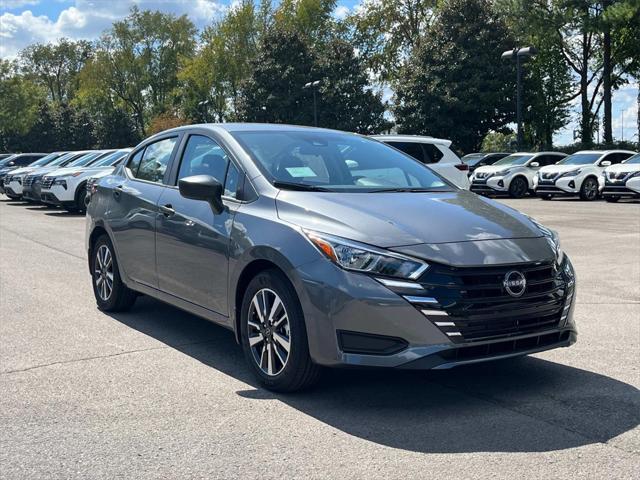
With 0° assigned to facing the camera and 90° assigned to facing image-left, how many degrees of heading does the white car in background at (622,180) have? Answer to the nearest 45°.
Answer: approximately 45°

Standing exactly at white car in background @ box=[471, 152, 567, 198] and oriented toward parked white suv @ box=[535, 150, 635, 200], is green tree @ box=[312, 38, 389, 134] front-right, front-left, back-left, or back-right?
back-left

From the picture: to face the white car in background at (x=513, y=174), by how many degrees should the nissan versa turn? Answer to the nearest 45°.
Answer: approximately 135° to its left

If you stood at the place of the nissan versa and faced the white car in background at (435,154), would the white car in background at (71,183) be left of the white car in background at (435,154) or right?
left

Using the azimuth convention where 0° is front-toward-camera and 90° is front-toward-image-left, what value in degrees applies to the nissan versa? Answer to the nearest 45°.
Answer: approximately 315°

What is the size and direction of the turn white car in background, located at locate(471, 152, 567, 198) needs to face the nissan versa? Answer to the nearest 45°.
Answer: approximately 45° to its left

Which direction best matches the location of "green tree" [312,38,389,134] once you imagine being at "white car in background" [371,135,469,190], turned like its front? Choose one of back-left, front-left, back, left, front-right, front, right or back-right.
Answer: right

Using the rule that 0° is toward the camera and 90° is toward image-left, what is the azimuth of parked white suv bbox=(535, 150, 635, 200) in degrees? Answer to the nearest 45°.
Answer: approximately 45°

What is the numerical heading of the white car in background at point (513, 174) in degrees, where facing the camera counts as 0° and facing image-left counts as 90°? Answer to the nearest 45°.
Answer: approximately 45°

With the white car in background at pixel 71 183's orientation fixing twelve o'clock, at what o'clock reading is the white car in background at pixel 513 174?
the white car in background at pixel 513 174 is roughly at 7 o'clock from the white car in background at pixel 71 183.

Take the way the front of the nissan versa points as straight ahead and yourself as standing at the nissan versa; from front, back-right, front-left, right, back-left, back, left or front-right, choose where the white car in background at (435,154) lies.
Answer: back-left

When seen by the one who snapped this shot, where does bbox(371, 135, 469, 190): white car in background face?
facing to the left of the viewer
